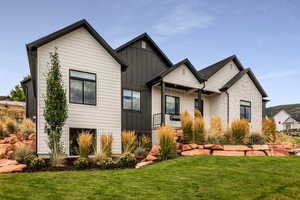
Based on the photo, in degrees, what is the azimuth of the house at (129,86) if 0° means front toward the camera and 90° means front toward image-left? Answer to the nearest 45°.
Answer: approximately 315°

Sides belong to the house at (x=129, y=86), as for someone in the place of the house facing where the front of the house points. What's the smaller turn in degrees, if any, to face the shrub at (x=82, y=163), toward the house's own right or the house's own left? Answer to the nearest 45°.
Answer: approximately 45° to the house's own right

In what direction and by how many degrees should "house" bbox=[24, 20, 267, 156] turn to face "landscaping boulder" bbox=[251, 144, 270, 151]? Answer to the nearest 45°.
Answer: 0° — it already faces it

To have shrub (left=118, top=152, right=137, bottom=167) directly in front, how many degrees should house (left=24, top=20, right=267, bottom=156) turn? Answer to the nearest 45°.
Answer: approximately 45° to its right
